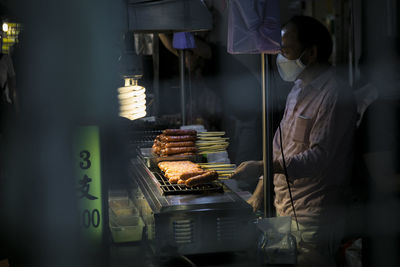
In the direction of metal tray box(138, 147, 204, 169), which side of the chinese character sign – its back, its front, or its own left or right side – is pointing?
back

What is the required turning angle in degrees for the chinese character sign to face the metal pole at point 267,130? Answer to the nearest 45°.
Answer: approximately 135° to its left

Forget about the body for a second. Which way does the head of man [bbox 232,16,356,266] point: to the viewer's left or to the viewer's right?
to the viewer's left

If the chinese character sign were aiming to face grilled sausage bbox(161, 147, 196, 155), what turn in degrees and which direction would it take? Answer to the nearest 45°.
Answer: approximately 180°

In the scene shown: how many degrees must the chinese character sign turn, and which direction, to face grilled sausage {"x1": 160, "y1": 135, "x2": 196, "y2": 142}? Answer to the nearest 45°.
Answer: approximately 180°

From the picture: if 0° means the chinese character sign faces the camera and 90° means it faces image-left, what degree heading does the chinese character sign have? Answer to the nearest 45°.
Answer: approximately 0°

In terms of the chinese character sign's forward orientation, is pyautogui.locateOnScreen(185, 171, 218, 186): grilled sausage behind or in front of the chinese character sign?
behind

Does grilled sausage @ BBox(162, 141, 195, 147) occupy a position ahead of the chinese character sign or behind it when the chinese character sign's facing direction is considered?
behind
